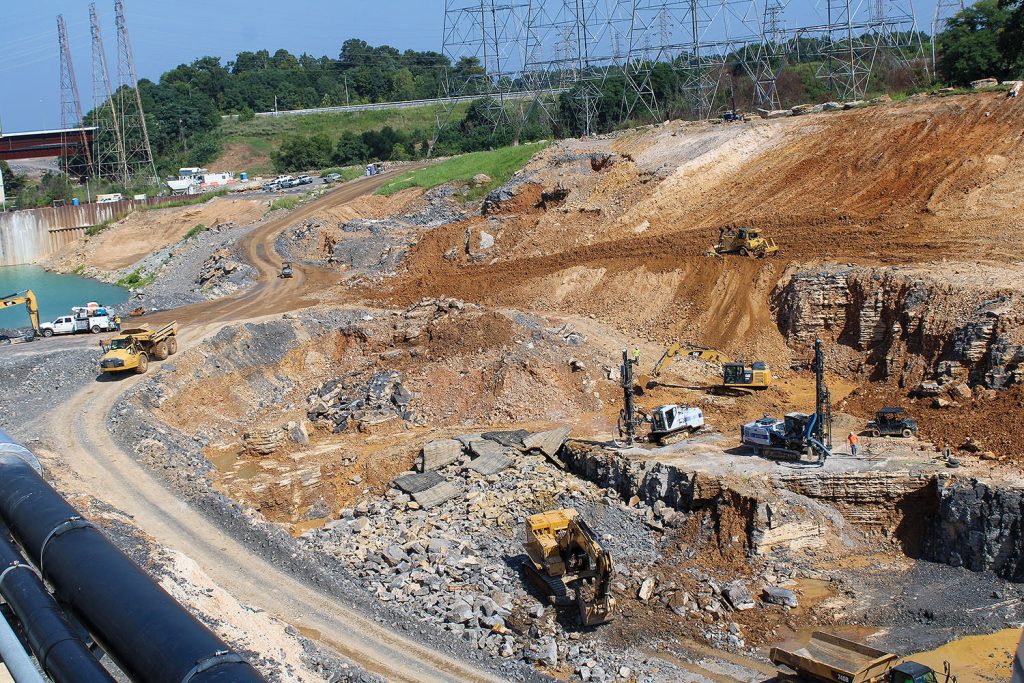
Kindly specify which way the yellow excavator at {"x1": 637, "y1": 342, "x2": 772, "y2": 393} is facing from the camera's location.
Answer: facing to the left of the viewer

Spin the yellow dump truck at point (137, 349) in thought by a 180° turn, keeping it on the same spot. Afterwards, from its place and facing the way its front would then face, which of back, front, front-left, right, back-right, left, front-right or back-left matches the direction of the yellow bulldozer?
front-right

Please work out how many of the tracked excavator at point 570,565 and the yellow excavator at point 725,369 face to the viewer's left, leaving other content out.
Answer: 1

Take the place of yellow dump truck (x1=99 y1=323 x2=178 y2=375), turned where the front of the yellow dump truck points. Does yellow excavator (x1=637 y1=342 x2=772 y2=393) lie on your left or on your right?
on your left

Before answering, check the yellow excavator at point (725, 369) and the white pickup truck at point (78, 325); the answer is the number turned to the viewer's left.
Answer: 2

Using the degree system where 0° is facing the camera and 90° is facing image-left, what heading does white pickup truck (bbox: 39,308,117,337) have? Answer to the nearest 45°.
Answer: approximately 90°

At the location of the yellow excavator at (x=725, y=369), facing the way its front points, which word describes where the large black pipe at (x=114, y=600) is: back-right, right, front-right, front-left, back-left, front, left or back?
left

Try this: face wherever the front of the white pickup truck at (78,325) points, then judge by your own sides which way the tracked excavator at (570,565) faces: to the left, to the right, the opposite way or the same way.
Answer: to the left

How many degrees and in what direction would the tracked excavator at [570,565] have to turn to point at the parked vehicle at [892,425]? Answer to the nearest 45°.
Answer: approximately 90° to its left
